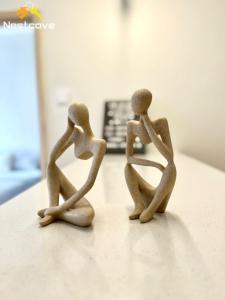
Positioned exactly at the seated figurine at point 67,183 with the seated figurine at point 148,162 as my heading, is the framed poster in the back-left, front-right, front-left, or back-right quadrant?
front-left

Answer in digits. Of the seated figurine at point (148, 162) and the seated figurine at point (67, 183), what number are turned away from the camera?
0

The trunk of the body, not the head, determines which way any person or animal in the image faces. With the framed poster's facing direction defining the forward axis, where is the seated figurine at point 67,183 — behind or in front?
in front

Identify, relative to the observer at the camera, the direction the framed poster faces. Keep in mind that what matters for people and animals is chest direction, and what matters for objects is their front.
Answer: facing the viewer

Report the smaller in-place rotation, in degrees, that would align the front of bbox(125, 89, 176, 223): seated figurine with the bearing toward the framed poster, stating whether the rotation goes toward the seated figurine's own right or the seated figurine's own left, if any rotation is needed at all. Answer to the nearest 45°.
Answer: approximately 135° to the seated figurine's own right

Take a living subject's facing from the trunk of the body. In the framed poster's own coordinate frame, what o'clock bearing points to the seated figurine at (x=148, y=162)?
The seated figurine is roughly at 12 o'clock from the framed poster.

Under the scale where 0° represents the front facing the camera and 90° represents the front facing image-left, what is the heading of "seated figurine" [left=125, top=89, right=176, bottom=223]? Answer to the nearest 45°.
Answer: approximately 45°
